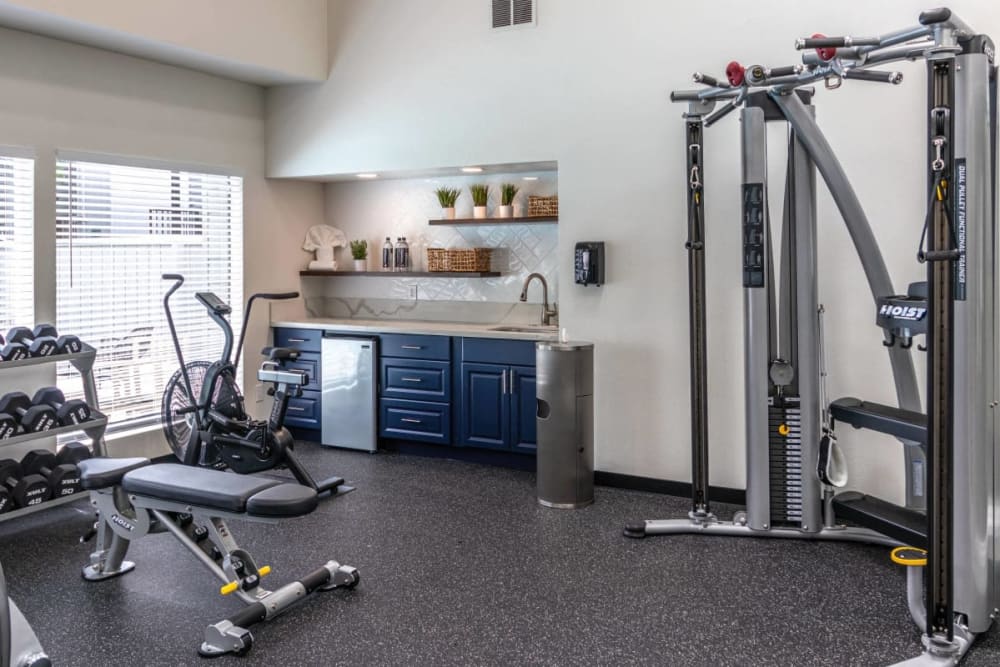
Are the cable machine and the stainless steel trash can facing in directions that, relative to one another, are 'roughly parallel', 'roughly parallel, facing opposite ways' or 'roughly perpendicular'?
roughly parallel

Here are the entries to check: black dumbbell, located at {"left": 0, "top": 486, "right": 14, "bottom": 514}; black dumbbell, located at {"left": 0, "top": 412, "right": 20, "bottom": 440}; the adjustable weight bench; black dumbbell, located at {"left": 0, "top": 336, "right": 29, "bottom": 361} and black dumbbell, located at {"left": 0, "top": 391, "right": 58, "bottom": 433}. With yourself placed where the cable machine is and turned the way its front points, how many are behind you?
0

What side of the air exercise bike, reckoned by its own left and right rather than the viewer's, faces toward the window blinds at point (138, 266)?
front

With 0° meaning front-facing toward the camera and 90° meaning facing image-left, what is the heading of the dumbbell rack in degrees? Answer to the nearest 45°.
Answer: approximately 315°

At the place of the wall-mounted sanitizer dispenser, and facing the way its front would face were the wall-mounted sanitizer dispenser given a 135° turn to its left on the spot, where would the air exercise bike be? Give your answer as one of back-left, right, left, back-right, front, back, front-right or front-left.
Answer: back

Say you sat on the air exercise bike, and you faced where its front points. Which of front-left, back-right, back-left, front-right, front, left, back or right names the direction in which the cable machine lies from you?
back

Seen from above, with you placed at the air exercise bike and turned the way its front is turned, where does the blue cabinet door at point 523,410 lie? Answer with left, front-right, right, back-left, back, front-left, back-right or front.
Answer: back-right

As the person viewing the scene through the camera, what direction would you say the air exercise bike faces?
facing away from the viewer and to the left of the viewer

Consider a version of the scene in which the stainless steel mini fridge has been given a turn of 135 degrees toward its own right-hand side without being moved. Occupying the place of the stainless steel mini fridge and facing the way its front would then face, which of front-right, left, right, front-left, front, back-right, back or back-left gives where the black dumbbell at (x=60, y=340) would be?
back-left

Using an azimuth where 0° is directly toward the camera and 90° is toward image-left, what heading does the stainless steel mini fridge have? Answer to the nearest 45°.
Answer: approximately 45°

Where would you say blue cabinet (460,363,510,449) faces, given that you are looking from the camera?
facing the viewer and to the left of the viewer
